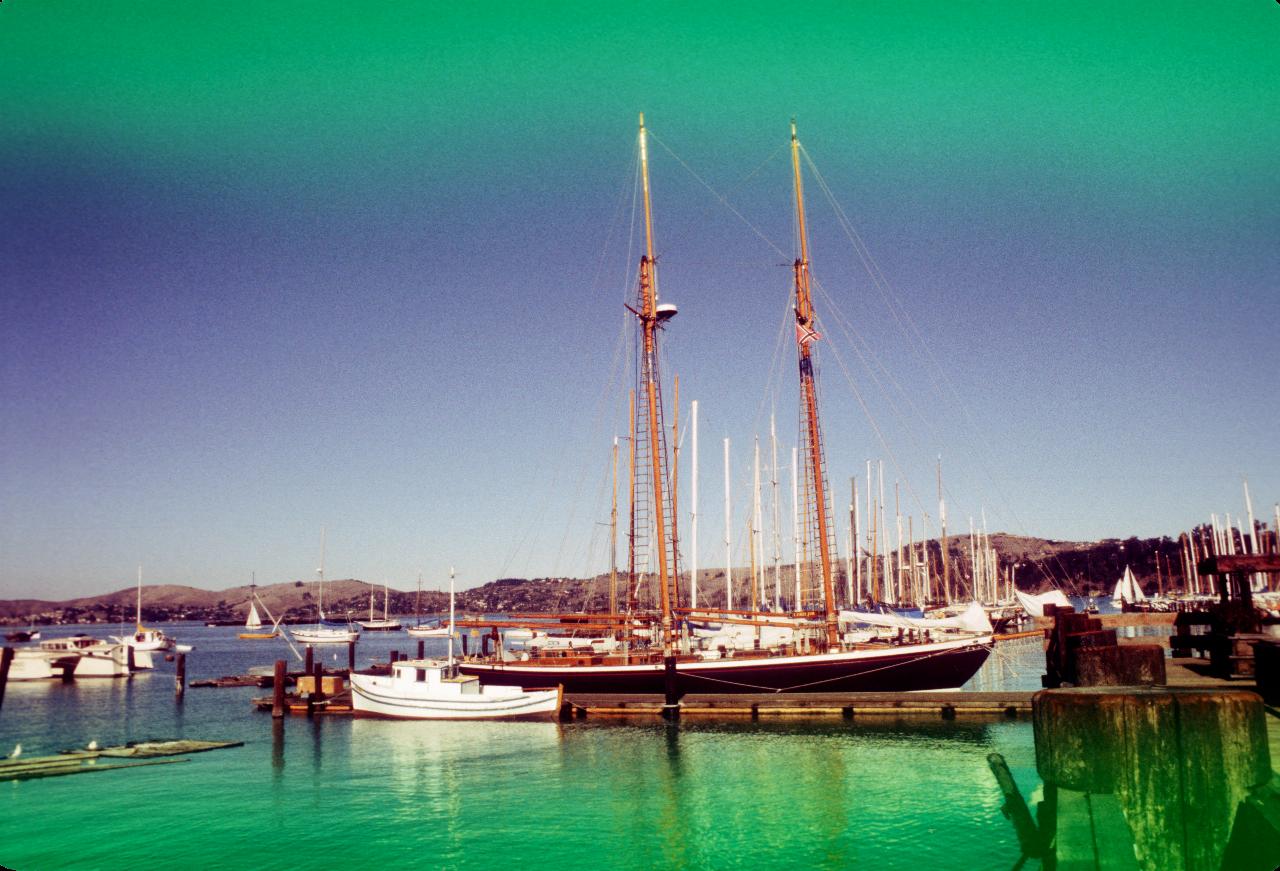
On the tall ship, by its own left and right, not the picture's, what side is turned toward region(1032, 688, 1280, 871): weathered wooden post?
right

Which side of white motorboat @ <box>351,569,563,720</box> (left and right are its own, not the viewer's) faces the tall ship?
back

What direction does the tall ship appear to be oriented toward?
to the viewer's right

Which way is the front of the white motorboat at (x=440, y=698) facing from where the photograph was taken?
facing to the left of the viewer

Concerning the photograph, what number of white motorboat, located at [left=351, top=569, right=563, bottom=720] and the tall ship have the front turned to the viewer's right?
1

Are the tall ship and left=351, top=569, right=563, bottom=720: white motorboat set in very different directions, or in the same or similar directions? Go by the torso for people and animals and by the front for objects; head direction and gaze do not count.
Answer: very different directions

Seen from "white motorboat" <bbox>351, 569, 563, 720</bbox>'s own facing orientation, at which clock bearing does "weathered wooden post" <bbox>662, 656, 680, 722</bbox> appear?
The weathered wooden post is roughly at 7 o'clock from the white motorboat.

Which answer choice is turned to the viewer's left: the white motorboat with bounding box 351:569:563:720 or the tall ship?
the white motorboat

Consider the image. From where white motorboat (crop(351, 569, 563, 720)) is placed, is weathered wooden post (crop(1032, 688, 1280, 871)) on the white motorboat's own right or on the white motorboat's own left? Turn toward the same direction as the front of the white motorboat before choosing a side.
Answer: on the white motorboat's own left

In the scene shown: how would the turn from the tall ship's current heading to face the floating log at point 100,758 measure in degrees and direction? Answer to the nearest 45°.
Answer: approximately 135° to its right
